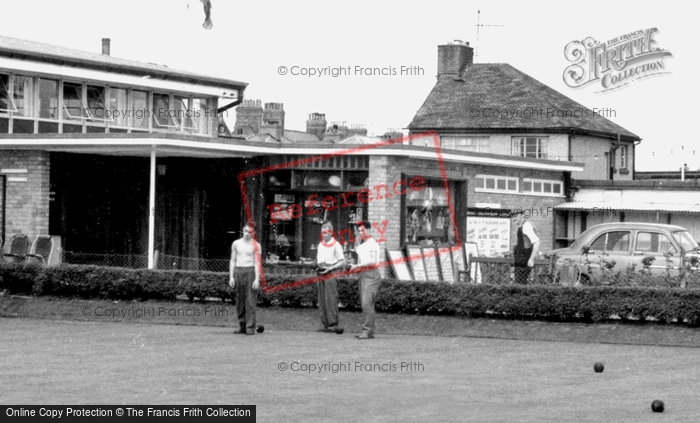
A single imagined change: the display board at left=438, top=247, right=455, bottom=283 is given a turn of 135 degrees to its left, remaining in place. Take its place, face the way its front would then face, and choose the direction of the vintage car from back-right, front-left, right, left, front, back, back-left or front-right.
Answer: front-right

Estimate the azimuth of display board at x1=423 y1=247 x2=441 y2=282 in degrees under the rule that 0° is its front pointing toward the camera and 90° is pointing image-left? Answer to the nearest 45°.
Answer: approximately 0°

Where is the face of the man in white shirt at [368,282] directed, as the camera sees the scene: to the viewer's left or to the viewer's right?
to the viewer's left

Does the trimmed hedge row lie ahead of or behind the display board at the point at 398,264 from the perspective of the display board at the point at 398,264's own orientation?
ahead

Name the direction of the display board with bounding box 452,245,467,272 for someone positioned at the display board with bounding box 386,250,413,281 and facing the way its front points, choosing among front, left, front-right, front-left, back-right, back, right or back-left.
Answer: back-left

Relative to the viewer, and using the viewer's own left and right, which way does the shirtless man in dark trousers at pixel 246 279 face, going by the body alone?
facing the viewer

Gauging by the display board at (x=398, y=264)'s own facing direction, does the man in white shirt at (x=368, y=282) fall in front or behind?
in front

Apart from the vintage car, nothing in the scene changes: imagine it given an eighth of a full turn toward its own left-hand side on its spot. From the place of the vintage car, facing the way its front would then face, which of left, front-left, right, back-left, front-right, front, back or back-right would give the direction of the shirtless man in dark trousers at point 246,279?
back-right

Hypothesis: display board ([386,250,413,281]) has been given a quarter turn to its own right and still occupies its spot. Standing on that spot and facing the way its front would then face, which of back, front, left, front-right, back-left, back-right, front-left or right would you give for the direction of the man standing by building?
back-left

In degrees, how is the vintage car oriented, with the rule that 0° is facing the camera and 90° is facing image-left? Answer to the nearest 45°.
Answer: approximately 315°

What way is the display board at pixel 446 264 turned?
toward the camera
